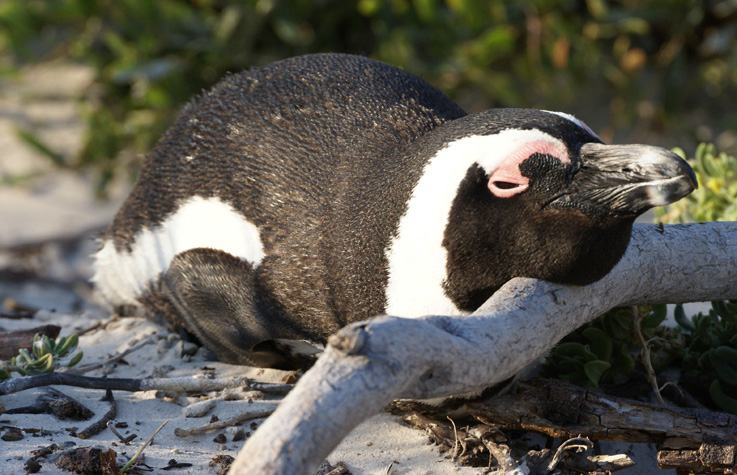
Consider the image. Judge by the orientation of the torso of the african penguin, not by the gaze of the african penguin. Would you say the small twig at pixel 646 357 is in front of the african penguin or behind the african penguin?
in front

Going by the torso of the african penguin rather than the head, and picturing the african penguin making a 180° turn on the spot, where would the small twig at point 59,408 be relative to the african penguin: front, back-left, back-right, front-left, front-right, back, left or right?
front

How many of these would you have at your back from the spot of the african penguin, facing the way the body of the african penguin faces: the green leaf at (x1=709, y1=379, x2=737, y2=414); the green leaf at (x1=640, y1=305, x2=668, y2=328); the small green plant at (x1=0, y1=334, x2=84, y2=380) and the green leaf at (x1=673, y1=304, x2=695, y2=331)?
1

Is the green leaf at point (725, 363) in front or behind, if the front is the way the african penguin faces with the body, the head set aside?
in front

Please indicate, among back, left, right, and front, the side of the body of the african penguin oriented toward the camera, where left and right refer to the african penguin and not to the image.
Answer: right

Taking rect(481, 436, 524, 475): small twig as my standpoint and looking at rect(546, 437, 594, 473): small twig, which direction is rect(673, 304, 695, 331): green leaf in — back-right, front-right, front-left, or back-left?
front-left

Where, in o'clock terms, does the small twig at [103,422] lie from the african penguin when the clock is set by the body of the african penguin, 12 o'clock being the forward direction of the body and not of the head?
The small twig is roughly at 6 o'clock from the african penguin.

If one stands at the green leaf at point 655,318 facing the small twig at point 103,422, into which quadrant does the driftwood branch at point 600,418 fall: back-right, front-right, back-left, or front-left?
front-left

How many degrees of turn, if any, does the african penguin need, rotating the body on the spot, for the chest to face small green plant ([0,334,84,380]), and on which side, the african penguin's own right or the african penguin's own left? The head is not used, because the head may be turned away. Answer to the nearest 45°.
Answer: approximately 180°
